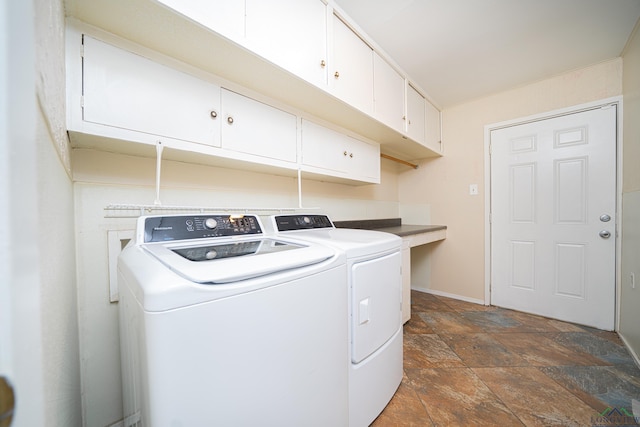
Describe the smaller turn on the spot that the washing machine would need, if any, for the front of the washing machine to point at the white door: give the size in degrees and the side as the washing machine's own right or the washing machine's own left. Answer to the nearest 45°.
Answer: approximately 45° to the washing machine's own left

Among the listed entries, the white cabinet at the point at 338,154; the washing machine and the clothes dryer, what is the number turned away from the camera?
0

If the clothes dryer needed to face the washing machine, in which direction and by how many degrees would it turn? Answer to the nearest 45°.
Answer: approximately 90° to its right

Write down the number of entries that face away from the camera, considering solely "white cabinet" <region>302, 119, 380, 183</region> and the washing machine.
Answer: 0

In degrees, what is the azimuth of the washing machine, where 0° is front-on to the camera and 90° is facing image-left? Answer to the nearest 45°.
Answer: approximately 315°

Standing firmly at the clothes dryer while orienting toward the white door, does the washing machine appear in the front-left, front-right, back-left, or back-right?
back-right

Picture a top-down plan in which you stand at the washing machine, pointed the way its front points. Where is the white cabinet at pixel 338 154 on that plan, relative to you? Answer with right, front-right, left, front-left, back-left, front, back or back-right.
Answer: left

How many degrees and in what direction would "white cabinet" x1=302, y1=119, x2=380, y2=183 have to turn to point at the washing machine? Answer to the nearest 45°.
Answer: approximately 45° to its right

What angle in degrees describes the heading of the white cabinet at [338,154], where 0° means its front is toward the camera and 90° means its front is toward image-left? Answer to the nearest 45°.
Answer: approximately 315°
